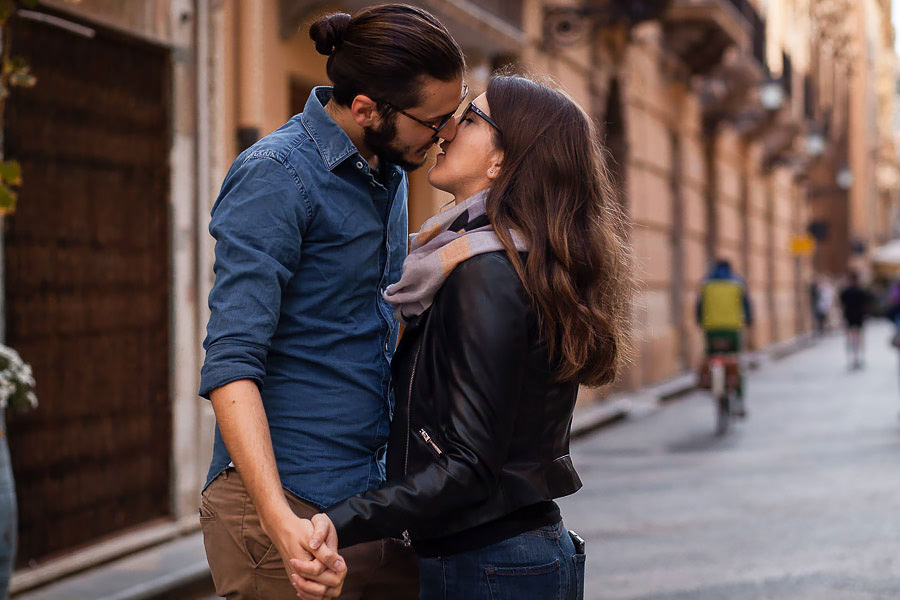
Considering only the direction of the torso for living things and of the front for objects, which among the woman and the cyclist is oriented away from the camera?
the cyclist

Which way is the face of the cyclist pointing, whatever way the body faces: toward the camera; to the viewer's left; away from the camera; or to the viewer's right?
away from the camera

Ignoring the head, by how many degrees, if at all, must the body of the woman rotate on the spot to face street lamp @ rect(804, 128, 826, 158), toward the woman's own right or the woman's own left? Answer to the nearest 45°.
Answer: approximately 90° to the woman's own right

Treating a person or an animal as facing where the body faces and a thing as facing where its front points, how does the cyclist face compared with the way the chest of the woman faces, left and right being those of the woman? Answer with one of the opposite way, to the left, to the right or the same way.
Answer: to the right

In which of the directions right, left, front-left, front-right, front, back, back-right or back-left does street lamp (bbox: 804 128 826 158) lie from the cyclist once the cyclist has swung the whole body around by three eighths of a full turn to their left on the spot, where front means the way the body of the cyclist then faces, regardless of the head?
back-right

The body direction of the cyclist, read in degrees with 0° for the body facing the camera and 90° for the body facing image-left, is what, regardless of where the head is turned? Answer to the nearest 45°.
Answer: approximately 180°

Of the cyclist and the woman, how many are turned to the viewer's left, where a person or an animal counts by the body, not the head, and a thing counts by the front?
1

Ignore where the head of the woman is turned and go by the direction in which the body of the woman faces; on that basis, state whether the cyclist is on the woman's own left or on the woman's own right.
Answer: on the woman's own right

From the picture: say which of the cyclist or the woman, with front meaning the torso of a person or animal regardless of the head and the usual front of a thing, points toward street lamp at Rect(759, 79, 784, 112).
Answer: the cyclist

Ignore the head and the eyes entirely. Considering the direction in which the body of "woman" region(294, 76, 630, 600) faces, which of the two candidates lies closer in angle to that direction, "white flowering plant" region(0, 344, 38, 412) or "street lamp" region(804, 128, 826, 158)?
the white flowering plant

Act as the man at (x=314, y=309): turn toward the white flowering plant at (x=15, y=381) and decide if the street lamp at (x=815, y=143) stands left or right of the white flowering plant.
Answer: right

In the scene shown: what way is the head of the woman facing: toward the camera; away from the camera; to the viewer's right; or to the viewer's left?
to the viewer's left

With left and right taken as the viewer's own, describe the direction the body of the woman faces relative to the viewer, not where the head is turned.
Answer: facing to the left of the viewer
